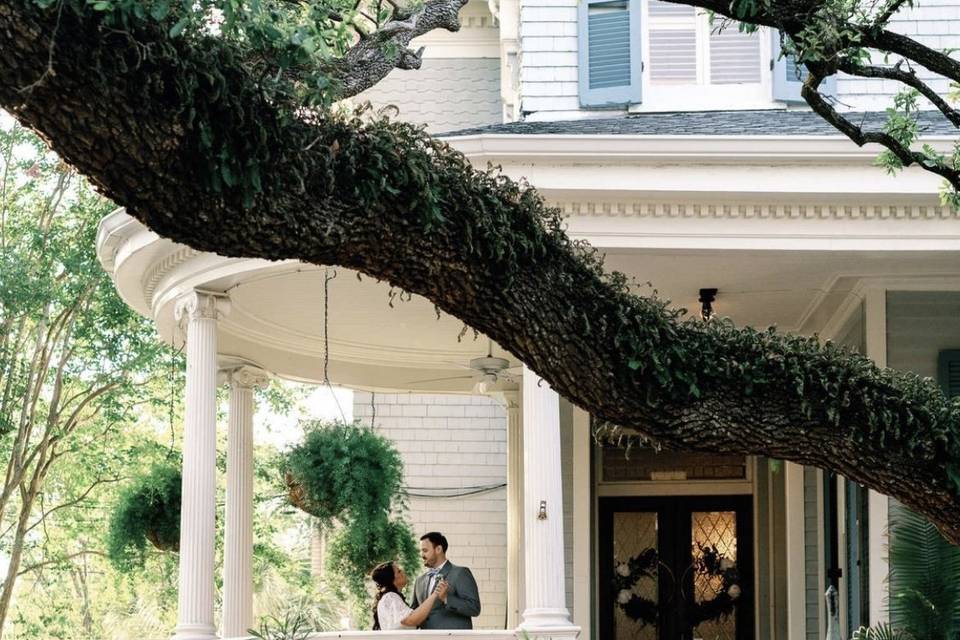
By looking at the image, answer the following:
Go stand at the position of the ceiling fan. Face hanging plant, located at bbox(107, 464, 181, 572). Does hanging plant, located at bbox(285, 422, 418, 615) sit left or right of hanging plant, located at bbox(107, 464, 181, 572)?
left

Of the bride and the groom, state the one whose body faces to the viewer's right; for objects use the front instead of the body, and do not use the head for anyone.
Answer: the bride

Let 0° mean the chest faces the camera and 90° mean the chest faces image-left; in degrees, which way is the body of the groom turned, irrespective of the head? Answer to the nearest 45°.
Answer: approximately 45°

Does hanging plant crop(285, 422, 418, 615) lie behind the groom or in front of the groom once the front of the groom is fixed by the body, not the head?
in front

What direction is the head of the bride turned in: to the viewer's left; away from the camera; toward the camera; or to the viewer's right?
to the viewer's right

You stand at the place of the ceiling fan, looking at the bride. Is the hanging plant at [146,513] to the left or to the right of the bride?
right

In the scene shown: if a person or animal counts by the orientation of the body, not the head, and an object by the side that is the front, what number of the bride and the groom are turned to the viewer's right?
1

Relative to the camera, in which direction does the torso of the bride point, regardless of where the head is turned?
to the viewer's right

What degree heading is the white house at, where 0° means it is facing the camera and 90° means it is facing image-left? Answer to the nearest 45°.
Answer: approximately 0°
